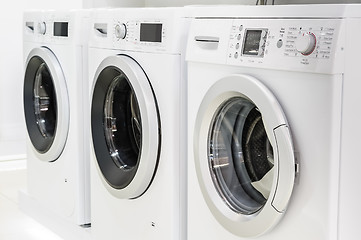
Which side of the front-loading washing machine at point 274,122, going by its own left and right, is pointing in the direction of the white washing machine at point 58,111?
right

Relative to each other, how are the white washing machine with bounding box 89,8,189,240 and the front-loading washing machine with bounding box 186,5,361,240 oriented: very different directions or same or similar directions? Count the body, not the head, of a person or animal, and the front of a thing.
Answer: same or similar directions

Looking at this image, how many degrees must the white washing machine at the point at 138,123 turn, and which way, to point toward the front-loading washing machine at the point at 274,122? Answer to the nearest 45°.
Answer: approximately 90° to its left

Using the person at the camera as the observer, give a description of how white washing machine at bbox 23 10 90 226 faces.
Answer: facing the viewer and to the left of the viewer

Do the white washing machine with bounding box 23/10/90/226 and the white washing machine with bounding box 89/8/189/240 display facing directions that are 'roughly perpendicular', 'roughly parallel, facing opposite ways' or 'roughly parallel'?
roughly parallel

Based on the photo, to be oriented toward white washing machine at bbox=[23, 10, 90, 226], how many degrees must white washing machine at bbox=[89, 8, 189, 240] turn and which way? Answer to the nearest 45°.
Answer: approximately 90° to its right

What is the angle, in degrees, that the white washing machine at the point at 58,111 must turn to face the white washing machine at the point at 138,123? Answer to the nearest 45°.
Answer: approximately 90° to its left

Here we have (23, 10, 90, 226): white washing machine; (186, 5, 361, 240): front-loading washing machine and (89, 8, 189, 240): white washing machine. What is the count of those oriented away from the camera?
0

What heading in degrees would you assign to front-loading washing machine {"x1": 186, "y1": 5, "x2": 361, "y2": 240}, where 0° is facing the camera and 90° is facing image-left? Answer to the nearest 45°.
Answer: approximately 45°
